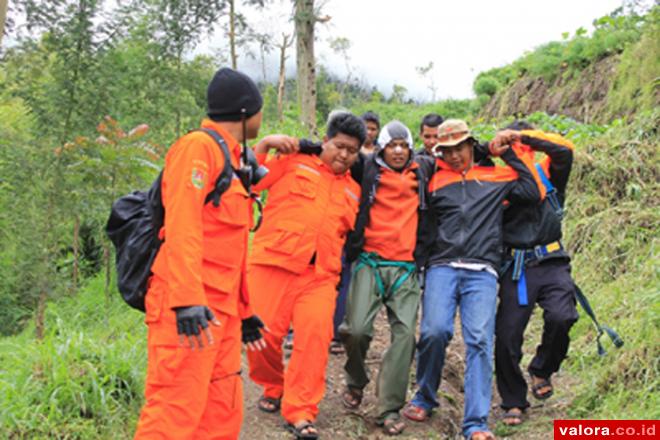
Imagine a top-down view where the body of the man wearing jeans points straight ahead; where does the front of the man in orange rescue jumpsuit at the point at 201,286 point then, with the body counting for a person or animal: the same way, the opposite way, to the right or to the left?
to the left

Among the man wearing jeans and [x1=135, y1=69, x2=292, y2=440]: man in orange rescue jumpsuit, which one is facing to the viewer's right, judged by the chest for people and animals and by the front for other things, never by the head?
the man in orange rescue jumpsuit

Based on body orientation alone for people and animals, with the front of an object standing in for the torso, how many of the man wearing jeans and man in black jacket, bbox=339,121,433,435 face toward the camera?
2

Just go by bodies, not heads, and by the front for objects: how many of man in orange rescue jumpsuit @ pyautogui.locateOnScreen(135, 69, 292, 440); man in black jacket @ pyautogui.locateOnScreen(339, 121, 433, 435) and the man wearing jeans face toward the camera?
2

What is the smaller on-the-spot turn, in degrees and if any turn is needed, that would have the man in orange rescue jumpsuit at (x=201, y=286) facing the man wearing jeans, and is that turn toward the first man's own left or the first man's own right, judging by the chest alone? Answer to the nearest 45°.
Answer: approximately 45° to the first man's own left

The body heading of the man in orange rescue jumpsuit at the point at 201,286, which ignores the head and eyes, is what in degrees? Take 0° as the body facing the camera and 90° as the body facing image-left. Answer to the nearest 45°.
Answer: approximately 270°

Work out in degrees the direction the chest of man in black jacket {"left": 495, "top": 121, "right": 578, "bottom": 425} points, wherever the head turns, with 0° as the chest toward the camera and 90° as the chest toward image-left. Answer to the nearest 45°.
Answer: approximately 0°

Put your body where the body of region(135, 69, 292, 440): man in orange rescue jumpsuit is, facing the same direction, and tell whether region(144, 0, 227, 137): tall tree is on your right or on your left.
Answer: on your left
